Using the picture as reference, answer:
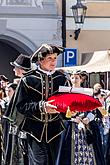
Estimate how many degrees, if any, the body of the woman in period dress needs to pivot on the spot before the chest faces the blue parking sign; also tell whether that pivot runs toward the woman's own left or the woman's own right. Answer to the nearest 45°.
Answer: approximately 180°

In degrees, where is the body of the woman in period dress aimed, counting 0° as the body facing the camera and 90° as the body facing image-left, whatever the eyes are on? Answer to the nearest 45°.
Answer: approximately 0°

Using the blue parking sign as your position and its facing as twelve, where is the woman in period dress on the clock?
The woman in period dress is roughly at 12 o'clock from the blue parking sign.

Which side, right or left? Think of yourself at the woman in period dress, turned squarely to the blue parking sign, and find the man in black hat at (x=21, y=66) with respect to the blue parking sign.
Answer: left

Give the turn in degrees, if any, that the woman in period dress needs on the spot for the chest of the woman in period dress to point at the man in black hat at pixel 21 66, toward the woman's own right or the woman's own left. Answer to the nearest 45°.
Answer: approximately 135° to the woman's own right

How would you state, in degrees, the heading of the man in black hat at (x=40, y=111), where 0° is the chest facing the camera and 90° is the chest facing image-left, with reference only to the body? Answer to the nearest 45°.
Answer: approximately 315°
